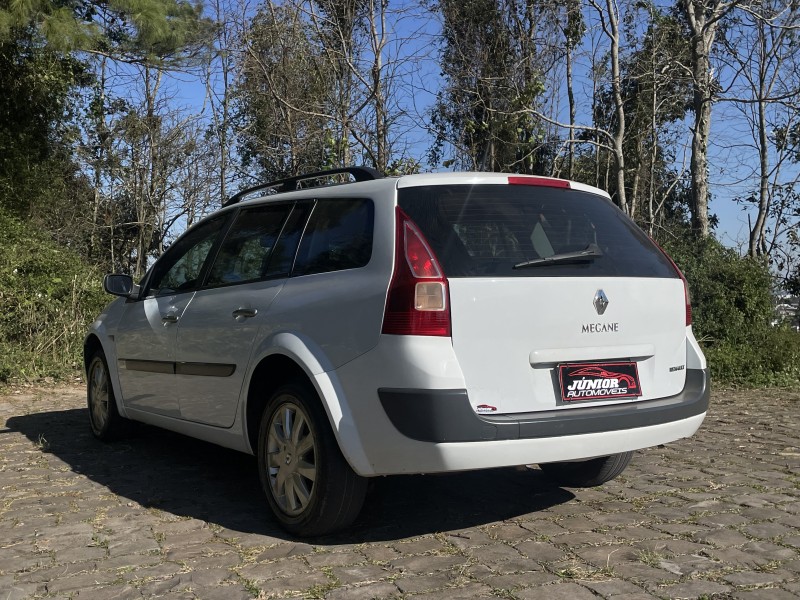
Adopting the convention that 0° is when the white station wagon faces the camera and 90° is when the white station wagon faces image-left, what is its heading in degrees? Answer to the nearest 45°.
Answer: approximately 135°

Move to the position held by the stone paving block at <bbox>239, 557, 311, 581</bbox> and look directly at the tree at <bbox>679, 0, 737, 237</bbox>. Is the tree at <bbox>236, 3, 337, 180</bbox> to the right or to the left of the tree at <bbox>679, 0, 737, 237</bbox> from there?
left

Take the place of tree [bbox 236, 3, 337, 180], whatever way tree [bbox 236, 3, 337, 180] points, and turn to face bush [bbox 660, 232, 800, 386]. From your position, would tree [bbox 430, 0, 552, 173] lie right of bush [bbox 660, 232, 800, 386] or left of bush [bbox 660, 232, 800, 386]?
left

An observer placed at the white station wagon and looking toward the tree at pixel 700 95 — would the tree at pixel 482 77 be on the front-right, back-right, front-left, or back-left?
front-left

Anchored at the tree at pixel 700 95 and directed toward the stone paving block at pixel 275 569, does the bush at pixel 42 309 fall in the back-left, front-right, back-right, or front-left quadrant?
front-right

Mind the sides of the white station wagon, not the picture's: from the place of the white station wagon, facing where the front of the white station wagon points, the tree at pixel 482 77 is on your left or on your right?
on your right

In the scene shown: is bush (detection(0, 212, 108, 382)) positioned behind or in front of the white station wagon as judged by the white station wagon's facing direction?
in front

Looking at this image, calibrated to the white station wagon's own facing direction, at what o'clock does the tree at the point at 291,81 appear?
The tree is roughly at 1 o'clock from the white station wagon.

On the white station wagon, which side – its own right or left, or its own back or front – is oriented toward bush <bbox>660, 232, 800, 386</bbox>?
right

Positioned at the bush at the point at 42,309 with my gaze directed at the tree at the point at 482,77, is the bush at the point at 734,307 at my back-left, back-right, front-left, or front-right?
front-right

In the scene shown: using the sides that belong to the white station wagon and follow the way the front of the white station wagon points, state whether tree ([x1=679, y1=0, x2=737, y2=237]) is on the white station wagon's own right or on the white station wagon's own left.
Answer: on the white station wagon's own right
